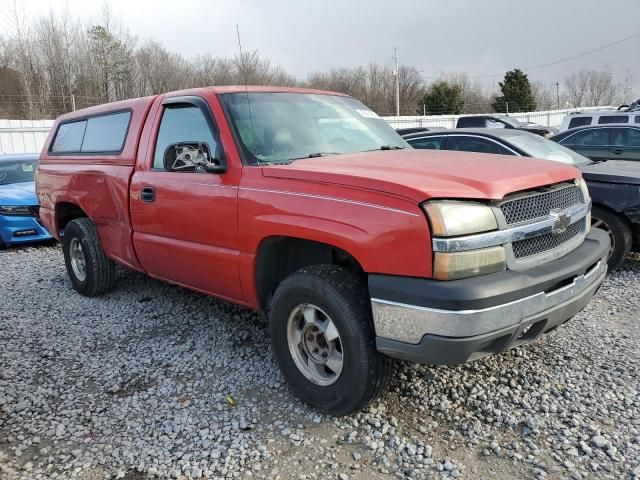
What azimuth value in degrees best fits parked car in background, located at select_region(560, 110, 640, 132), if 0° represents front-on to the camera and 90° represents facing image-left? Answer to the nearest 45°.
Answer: approximately 270°

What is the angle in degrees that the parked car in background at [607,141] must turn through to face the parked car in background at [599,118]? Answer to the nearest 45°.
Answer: approximately 90° to its left

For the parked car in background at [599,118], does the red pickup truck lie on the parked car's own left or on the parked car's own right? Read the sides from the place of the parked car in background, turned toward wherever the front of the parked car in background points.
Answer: on the parked car's own right

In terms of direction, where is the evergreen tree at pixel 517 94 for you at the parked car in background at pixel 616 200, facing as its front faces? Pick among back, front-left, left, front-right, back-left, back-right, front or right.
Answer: back-left

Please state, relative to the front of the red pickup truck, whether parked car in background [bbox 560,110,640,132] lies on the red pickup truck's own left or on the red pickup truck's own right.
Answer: on the red pickup truck's own left

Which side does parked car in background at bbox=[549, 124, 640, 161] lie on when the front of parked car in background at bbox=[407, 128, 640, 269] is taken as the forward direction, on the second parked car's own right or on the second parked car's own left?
on the second parked car's own left

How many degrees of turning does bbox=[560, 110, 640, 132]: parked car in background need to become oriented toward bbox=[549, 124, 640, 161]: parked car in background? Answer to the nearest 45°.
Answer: approximately 90° to its right

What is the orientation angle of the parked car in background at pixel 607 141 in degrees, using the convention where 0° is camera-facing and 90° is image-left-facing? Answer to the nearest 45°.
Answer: approximately 270°

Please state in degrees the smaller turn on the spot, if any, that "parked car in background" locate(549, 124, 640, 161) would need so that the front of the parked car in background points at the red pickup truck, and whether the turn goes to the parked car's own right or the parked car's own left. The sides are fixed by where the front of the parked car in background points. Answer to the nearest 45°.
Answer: approximately 90° to the parked car's own right

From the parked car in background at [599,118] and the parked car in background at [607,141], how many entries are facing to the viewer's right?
2

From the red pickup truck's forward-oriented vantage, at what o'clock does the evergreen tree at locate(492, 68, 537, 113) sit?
The evergreen tree is roughly at 8 o'clock from the red pickup truck.
